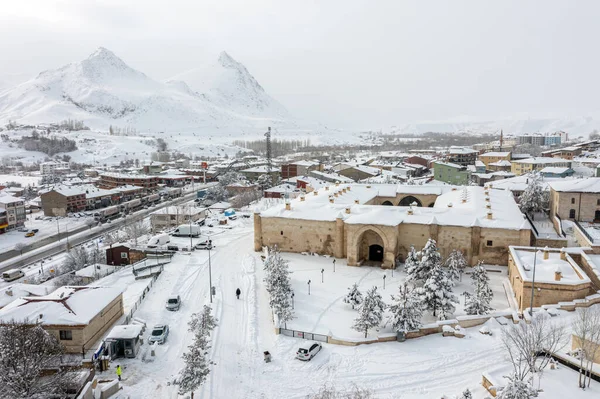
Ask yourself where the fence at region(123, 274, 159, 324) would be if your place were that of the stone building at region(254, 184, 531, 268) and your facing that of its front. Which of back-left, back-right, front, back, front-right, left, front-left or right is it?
front-right

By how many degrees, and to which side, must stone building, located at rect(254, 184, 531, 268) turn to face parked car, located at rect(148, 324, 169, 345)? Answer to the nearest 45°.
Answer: approximately 45° to its right

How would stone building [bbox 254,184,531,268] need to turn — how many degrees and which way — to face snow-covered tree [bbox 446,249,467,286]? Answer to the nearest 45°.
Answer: approximately 45° to its left

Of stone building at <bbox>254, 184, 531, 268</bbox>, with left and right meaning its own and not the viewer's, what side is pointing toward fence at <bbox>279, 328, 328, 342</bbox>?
front

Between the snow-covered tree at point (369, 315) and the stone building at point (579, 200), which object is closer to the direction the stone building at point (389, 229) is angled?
the snow-covered tree

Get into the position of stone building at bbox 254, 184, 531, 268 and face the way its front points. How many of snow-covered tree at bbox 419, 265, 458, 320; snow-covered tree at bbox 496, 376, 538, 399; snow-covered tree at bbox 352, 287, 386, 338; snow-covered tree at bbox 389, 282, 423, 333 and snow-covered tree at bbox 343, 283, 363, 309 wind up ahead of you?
5

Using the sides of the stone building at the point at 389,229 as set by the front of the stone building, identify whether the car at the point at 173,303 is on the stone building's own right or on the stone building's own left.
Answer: on the stone building's own right

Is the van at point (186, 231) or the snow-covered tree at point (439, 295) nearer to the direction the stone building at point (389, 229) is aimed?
the snow-covered tree

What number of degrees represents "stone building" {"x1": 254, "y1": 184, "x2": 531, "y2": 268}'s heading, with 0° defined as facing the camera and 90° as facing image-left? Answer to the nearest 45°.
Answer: approximately 0°

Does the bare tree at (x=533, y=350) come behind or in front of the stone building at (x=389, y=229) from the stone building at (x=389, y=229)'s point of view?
in front

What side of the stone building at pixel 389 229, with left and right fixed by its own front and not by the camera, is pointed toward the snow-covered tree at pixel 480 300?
front

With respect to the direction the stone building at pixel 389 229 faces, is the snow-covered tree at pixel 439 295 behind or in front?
in front

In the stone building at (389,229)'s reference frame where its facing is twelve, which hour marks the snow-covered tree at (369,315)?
The snow-covered tree is roughly at 12 o'clock from the stone building.

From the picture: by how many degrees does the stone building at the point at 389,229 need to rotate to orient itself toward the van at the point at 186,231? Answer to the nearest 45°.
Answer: approximately 90° to its right

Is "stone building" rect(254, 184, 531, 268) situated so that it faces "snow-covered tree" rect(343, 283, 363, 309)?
yes

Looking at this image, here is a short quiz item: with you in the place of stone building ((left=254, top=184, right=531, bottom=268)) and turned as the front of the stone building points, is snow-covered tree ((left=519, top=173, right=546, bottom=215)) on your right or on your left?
on your left

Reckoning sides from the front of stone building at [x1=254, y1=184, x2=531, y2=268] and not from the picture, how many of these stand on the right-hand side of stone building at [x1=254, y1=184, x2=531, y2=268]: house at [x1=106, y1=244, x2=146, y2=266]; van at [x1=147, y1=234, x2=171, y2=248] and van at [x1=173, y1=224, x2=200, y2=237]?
3

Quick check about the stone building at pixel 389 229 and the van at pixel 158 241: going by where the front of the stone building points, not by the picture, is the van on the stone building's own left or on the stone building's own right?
on the stone building's own right
